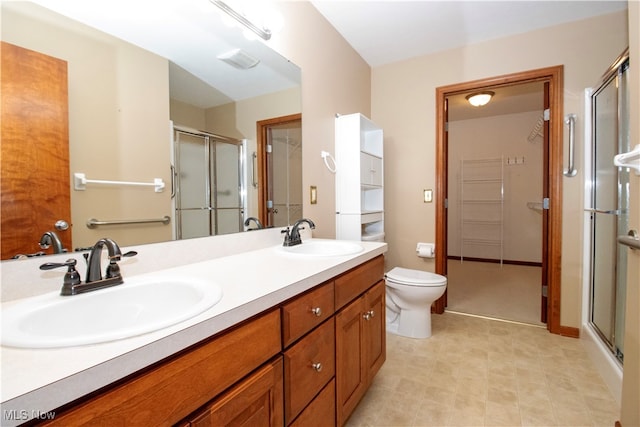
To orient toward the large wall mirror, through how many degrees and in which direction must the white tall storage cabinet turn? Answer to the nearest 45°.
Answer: approximately 90° to its right

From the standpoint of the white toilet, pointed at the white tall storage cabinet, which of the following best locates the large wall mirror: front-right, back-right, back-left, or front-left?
front-left

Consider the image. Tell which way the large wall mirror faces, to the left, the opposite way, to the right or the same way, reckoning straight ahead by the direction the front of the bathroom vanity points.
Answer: the same way

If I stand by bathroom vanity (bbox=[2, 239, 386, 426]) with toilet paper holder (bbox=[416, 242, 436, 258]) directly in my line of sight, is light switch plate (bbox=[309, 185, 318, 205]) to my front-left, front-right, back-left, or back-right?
front-left

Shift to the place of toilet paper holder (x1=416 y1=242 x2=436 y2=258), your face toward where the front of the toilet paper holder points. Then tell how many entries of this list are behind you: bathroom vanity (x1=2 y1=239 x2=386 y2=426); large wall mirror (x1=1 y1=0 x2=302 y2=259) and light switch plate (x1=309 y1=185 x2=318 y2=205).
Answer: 0

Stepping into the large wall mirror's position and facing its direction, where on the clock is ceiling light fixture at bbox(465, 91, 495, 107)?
The ceiling light fixture is roughly at 10 o'clock from the large wall mirror.

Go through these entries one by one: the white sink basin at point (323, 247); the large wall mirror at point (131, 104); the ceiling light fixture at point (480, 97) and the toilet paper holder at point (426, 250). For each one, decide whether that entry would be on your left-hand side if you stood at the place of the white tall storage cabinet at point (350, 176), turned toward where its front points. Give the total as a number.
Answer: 2

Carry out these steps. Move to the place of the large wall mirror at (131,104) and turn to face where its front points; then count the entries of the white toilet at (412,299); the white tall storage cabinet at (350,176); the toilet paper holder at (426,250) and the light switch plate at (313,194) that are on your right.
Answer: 0

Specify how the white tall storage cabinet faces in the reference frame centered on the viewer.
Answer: facing the viewer and to the right of the viewer

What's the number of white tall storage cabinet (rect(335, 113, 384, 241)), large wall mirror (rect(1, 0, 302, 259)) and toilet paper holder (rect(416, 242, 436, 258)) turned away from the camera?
0

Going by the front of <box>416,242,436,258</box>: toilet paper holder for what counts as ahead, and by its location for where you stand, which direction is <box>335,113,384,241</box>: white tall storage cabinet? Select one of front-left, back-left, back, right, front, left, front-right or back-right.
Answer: front-right

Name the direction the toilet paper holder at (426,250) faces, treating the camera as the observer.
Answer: facing the viewer

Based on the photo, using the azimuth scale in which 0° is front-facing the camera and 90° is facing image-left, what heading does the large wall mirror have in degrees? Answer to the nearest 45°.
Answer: approximately 315°

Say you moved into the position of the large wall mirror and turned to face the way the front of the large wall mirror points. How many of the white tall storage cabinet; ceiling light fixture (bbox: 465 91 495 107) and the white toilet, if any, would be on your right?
0

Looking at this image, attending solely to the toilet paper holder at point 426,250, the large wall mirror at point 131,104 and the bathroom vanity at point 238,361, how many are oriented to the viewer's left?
0

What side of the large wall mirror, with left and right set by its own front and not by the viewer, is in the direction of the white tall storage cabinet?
left
